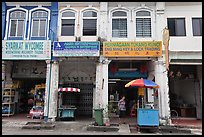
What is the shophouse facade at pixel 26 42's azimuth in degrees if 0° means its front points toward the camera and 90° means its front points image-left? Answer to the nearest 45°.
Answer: approximately 0°

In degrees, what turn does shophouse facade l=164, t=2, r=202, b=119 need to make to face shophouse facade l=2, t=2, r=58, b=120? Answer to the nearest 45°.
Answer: approximately 90° to its right

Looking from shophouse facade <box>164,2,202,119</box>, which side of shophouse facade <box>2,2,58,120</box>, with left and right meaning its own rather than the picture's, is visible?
left

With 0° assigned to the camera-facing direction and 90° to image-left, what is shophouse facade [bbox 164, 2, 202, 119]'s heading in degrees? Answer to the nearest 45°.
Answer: approximately 0°

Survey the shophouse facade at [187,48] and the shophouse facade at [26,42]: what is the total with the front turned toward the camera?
2
